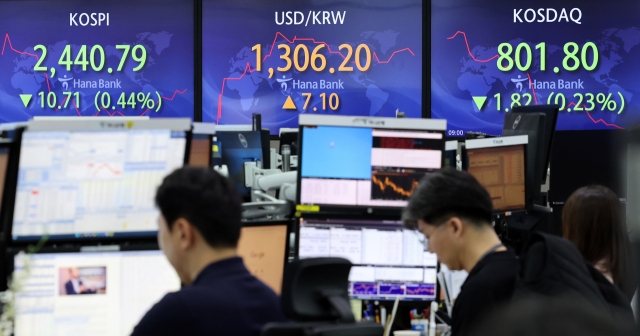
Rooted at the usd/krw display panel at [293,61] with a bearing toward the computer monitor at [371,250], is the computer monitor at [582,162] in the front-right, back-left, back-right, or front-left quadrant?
front-left

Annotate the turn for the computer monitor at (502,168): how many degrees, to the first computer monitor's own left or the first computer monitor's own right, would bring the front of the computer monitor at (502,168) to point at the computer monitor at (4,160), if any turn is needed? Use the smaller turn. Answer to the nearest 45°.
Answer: approximately 45° to the first computer monitor's own right

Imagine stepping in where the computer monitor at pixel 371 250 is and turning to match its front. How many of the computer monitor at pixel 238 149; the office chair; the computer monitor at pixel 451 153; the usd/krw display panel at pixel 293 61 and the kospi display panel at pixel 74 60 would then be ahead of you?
1

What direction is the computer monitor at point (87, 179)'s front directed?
toward the camera

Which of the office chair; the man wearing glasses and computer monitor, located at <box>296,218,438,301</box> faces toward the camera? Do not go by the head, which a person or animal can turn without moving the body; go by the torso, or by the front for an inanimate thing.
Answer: the computer monitor

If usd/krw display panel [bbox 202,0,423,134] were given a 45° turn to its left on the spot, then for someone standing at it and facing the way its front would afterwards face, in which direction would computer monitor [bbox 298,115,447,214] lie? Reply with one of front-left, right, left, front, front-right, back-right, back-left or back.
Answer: front-right

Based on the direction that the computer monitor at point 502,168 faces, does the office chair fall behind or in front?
in front

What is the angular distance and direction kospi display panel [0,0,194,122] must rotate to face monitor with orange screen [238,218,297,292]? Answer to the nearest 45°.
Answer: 0° — it already faces it

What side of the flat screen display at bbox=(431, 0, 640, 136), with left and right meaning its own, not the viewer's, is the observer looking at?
front

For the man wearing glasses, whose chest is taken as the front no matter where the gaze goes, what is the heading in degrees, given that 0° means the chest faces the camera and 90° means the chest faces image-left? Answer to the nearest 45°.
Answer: approximately 90°

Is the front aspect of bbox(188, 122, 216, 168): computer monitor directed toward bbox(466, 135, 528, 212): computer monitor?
no

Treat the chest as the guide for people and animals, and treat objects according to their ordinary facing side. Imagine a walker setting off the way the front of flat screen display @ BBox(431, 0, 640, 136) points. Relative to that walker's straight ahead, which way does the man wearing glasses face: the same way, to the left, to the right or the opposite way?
to the right

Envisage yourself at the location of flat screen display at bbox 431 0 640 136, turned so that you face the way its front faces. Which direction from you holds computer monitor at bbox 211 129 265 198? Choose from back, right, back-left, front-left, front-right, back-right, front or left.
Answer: front-right

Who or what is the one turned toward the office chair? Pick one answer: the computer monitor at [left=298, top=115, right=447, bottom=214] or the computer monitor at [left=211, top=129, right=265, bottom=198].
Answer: the computer monitor at [left=298, top=115, right=447, bottom=214]

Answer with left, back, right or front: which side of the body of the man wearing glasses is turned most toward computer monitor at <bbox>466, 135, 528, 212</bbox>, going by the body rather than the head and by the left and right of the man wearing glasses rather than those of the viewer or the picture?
right
